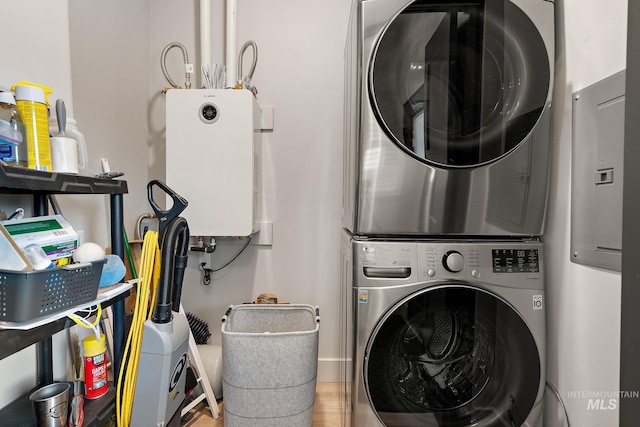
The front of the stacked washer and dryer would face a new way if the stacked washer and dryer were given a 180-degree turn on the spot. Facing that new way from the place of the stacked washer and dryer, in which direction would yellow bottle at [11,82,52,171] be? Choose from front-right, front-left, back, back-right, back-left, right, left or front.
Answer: back-left

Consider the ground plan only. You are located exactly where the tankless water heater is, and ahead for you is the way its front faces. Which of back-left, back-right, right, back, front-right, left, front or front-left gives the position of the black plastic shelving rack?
front-right

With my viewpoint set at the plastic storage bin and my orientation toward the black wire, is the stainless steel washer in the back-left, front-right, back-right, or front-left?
front-right

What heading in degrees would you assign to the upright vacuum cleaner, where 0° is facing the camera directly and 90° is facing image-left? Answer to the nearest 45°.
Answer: approximately 315°

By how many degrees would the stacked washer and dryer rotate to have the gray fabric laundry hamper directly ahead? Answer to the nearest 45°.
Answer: approximately 90° to its right

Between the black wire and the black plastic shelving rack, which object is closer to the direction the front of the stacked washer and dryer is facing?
the black plastic shelving rack

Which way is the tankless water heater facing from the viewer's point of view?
toward the camera

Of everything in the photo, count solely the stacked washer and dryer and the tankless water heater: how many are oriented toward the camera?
2

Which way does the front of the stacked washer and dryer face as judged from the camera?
facing the viewer

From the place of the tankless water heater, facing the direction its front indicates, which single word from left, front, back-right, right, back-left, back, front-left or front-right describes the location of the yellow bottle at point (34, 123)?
front-right
